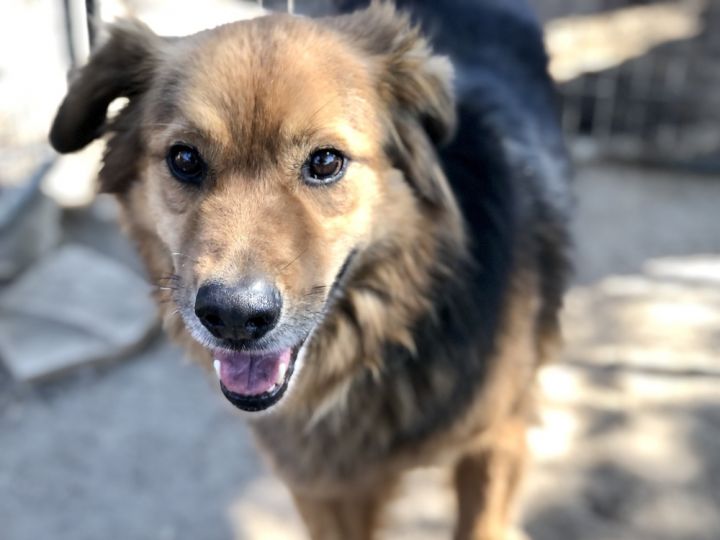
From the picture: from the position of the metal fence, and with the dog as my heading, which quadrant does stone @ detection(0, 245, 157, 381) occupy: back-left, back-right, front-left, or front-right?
front-right

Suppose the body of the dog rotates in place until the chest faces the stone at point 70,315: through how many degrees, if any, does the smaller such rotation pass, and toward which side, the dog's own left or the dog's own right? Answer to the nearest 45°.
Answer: approximately 90° to the dog's own right
